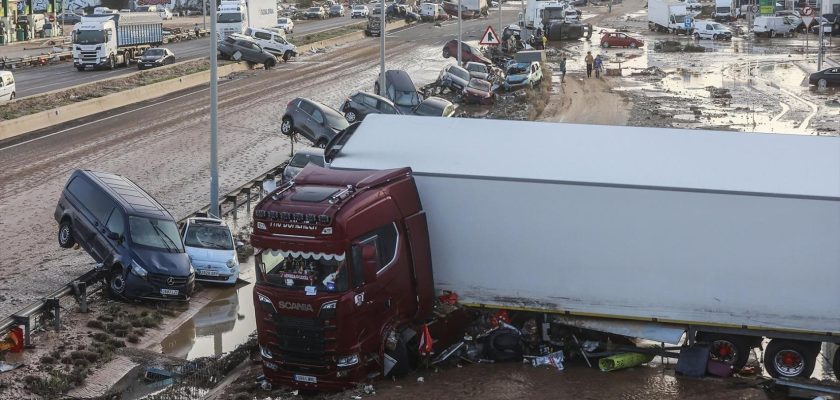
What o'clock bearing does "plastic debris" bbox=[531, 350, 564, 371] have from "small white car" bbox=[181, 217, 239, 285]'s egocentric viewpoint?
The plastic debris is roughly at 11 o'clock from the small white car.

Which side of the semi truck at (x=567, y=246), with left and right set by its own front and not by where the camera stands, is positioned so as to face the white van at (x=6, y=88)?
right

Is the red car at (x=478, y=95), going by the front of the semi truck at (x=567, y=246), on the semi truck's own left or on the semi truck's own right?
on the semi truck's own right

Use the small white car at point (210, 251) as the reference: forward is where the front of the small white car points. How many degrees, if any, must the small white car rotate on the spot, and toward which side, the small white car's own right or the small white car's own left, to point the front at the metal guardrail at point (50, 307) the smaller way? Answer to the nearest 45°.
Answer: approximately 45° to the small white car's own right

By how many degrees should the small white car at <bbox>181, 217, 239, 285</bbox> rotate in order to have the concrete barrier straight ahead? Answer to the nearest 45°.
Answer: approximately 180°

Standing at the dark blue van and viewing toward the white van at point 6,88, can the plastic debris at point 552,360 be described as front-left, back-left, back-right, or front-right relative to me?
back-right

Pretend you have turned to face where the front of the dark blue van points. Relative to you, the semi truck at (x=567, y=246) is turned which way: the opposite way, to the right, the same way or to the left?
to the right

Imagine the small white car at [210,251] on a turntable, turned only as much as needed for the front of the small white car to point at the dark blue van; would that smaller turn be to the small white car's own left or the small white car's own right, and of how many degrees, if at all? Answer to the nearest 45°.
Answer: approximately 45° to the small white car's own right

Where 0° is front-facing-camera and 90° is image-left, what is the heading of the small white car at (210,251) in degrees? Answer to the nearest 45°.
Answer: approximately 0°

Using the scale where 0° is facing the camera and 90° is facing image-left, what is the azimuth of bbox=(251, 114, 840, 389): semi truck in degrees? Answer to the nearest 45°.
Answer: approximately 45°

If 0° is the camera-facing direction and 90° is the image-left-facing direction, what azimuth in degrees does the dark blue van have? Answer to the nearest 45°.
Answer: approximately 315°
